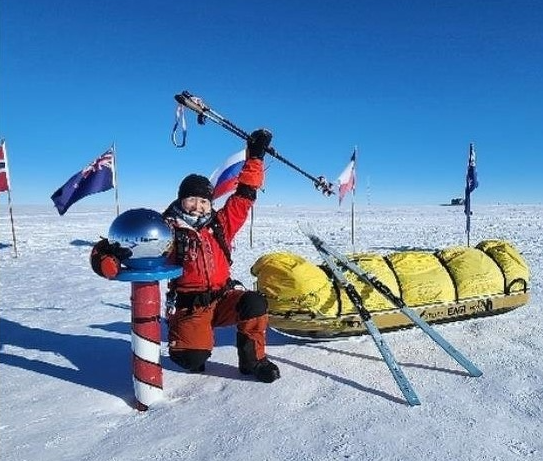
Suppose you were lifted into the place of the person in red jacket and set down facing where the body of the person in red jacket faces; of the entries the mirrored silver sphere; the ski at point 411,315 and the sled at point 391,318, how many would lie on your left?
2

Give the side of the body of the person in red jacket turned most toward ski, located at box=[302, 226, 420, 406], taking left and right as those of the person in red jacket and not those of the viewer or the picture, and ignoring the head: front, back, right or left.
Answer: left

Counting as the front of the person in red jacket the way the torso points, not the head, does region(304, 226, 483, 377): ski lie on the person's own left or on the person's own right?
on the person's own left

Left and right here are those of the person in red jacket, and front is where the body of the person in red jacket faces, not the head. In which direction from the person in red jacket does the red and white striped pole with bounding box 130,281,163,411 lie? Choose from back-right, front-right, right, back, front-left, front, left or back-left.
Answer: front-right

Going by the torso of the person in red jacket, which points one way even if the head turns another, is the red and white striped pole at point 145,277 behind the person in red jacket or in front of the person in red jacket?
in front

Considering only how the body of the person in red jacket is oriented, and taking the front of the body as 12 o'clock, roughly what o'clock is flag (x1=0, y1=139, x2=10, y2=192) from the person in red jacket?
The flag is roughly at 5 o'clock from the person in red jacket.

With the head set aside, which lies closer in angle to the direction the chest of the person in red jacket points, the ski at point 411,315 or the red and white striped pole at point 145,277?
the red and white striped pole

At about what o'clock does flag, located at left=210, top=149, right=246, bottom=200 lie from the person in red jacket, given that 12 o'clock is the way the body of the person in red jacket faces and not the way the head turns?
The flag is roughly at 6 o'clock from the person in red jacket.

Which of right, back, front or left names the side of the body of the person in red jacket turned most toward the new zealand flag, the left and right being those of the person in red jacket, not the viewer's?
back

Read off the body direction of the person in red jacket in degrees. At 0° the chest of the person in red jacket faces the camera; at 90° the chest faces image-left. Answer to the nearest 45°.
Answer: approximately 0°

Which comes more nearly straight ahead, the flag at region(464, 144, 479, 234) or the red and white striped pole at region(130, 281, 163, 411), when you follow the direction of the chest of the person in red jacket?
the red and white striped pole

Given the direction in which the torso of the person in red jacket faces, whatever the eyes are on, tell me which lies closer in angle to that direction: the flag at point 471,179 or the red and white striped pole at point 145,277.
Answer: the red and white striped pole

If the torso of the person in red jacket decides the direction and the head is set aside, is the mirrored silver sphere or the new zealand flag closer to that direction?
the mirrored silver sphere
